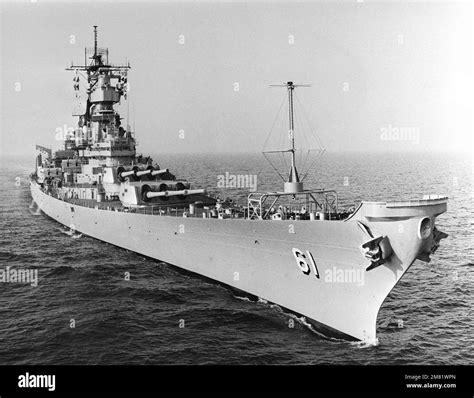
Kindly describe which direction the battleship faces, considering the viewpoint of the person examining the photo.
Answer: facing the viewer and to the right of the viewer
